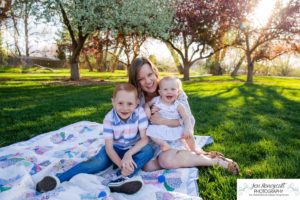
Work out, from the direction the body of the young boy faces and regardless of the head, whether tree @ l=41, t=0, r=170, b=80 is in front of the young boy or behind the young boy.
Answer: behind

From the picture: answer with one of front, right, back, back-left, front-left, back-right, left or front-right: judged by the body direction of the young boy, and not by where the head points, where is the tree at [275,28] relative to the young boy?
back-left

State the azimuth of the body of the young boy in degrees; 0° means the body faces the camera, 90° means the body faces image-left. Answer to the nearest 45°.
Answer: approximately 0°

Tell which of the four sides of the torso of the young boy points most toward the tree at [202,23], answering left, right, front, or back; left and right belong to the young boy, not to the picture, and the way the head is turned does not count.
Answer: back

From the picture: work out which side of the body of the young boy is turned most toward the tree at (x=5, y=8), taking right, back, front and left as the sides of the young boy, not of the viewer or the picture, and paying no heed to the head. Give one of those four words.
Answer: back
